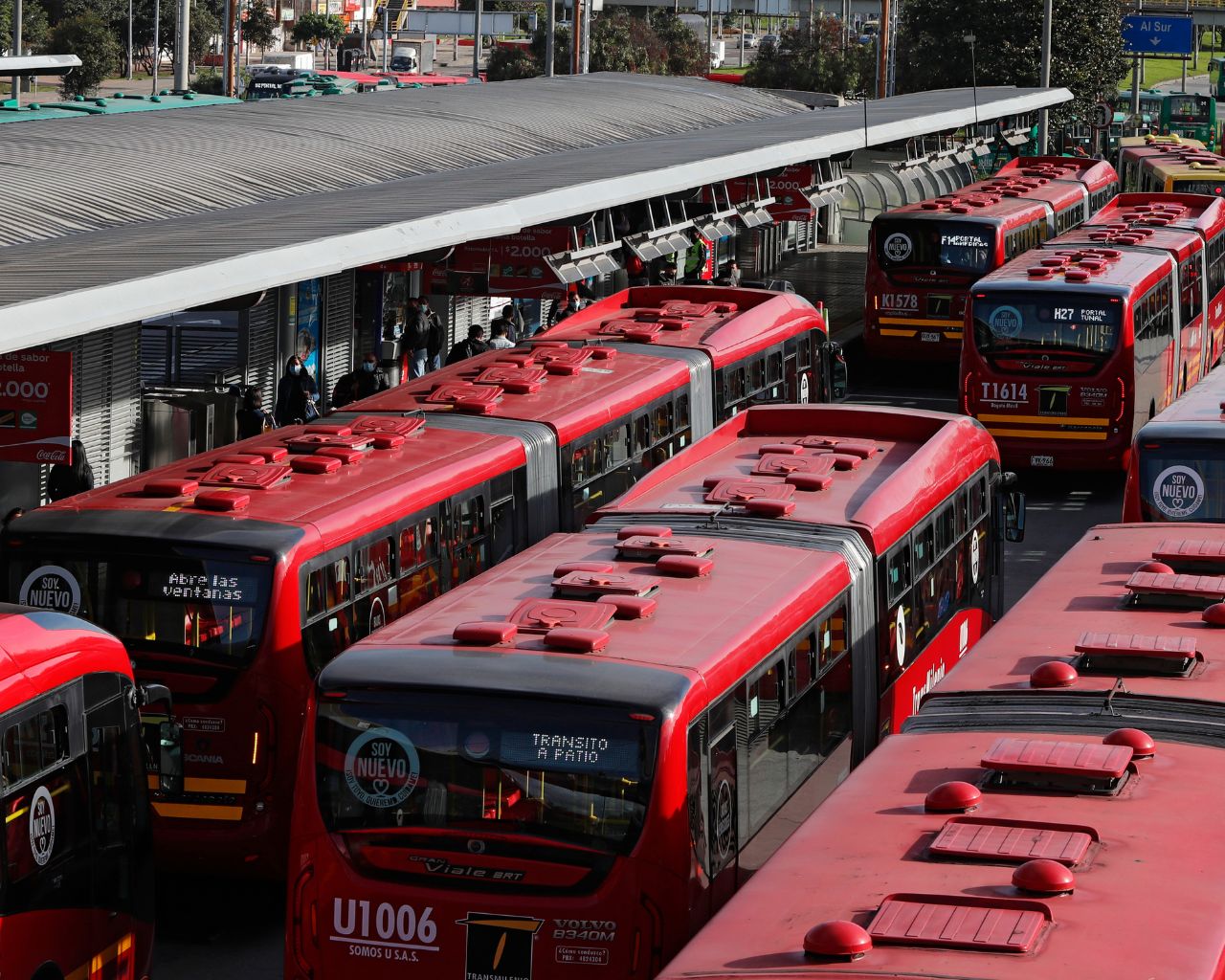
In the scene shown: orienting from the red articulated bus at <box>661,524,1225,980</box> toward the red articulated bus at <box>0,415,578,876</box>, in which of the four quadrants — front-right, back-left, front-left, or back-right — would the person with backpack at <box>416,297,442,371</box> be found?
front-right

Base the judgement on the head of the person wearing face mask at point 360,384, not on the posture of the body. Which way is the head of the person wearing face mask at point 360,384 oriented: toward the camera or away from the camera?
toward the camera

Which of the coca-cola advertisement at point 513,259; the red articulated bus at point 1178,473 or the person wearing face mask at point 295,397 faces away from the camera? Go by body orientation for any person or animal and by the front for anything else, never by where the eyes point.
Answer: the red articulated bus

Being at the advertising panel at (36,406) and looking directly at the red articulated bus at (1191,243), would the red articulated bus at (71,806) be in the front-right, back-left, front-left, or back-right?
back-right

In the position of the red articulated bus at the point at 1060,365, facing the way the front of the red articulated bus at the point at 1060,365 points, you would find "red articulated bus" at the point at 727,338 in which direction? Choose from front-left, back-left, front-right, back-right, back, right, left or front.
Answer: back-left

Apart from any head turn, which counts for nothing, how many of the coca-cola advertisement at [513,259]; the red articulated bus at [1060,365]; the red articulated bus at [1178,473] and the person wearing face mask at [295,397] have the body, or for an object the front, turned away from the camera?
2

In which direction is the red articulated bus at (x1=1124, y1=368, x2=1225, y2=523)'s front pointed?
away from the camera

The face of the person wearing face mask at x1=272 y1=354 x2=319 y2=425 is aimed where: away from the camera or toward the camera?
toward the camera

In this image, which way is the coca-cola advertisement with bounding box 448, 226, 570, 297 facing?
toward the camera

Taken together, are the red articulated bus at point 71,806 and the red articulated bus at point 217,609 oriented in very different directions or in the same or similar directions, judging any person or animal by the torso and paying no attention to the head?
same or similar directions

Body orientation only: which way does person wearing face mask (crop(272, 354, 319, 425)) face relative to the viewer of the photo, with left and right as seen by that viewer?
facing the viewer
